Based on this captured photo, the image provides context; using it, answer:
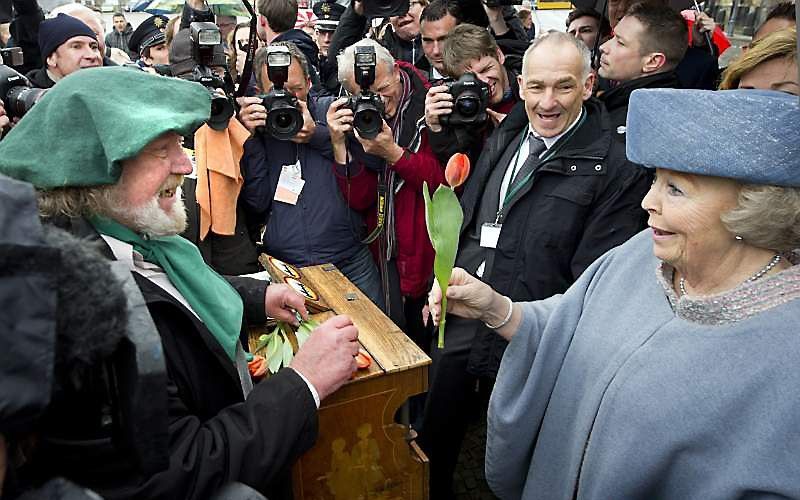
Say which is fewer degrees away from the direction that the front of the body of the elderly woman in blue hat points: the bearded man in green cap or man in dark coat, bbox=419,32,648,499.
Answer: the bearded man in green cap

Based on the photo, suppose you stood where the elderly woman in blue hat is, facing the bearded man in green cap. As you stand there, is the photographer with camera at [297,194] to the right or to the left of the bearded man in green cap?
right

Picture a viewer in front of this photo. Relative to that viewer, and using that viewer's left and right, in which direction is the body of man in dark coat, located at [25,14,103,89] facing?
facing the viewer and to the right of the viewer

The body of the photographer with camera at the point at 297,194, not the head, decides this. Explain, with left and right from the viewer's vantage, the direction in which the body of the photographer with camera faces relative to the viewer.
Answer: facing the viewer

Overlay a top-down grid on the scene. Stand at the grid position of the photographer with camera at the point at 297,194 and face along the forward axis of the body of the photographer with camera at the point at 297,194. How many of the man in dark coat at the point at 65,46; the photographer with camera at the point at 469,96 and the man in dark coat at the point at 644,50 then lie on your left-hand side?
2

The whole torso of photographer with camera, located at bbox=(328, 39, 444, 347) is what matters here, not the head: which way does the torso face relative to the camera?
toward the camera

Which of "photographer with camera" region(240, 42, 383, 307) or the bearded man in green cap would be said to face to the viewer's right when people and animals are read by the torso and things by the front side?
the bearded man in green cap

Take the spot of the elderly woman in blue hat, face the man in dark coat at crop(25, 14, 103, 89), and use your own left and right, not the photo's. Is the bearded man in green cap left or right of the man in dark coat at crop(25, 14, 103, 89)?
left

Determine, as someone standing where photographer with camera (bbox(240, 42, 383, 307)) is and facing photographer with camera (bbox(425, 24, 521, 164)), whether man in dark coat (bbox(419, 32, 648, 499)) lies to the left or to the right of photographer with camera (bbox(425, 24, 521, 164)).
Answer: right

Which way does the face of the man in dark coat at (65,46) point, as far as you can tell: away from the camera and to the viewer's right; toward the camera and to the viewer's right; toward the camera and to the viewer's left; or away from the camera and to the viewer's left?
toward the camera and to the viewer's right

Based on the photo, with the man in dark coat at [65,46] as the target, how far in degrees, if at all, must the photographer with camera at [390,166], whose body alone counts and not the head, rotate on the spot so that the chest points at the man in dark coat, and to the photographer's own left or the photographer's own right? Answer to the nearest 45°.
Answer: approximately 135° to the photographer's own right

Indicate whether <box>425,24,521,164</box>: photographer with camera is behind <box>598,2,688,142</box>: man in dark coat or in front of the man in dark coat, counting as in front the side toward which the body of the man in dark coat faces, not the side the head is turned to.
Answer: in front

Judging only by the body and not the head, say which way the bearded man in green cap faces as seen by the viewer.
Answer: to the viewer's right
